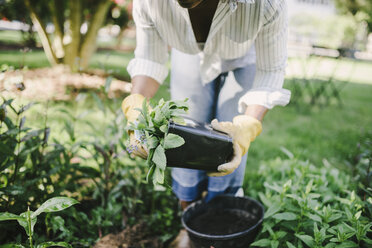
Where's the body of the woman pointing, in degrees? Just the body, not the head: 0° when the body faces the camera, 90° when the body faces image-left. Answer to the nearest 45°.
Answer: approximately 0°

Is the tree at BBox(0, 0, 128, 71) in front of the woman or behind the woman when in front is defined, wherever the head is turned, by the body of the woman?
behind

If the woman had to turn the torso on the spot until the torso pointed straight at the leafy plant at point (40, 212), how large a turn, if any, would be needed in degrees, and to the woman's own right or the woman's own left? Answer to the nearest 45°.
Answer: approximately 45° to the woman's own right
